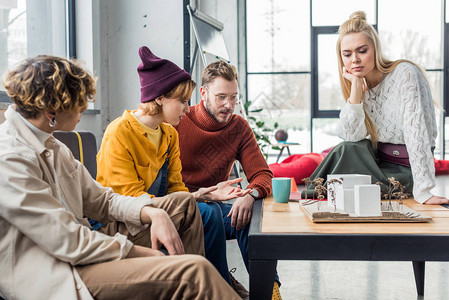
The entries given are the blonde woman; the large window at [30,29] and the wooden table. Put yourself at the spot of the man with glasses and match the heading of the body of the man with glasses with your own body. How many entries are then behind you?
1

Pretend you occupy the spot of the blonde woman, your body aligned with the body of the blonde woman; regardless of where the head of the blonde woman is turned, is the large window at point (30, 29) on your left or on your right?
on your right

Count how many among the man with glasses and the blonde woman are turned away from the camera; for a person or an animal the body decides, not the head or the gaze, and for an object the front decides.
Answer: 0

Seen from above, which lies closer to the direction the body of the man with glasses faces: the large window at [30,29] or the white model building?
the white model building

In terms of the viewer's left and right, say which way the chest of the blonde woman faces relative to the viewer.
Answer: facing the viewer and to the left of the viewer

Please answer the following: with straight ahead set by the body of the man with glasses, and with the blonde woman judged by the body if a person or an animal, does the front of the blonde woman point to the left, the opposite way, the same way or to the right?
to the right

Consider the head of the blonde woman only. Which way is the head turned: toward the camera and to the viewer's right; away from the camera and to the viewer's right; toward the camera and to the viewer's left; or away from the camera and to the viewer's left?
toward the camera and to the viewer's left

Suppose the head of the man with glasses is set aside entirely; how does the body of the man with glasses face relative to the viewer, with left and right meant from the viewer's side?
facing the viewer and to the right of the viewer

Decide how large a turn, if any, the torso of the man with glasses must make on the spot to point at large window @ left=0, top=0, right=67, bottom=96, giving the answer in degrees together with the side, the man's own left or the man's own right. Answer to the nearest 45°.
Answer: approximately 180°

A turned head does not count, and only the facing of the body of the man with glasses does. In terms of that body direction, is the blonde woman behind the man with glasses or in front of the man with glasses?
in front
